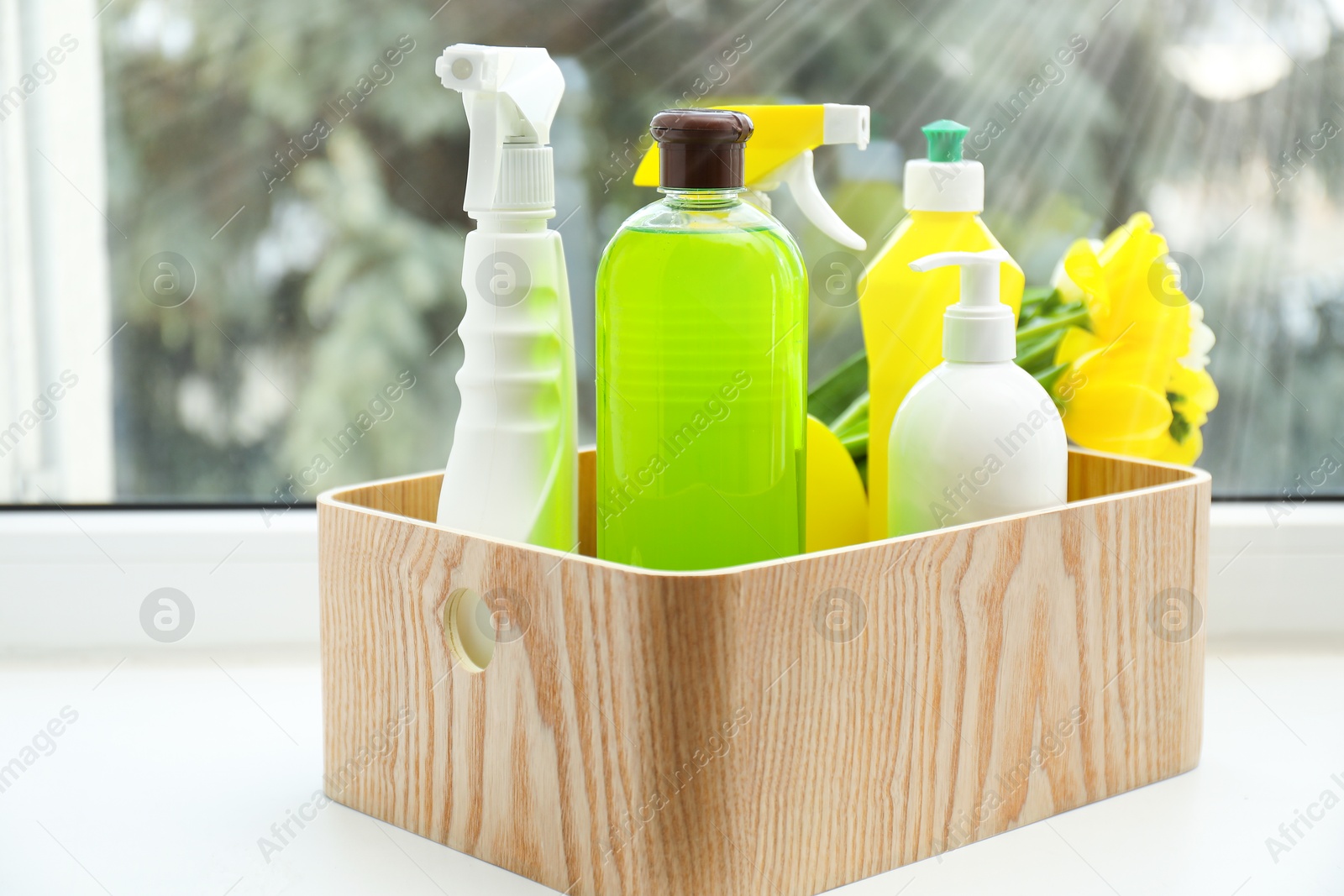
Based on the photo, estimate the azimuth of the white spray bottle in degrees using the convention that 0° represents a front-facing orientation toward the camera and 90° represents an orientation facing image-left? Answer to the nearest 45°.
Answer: approximately 45°

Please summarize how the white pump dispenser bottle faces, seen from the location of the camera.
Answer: facing to the left of the viewer

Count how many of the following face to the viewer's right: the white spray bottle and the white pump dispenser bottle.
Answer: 0
